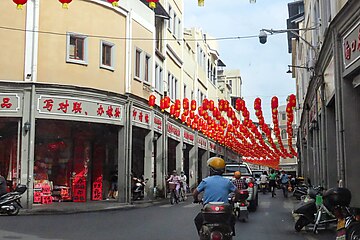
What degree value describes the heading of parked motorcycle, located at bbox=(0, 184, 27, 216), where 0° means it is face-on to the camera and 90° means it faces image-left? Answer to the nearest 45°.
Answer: approximately 90°

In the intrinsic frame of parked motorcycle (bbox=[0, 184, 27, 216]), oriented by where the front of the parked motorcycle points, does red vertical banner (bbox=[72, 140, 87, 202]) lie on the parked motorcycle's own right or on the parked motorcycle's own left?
on the parked motorcycle's own right

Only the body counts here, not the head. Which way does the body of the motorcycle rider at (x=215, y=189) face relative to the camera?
away from the camera

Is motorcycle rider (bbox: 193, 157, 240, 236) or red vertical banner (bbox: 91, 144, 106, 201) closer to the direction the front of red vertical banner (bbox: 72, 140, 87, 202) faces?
the motorcycle rider

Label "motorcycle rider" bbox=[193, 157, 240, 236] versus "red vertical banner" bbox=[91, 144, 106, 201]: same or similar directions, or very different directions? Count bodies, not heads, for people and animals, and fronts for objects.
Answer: very different directions

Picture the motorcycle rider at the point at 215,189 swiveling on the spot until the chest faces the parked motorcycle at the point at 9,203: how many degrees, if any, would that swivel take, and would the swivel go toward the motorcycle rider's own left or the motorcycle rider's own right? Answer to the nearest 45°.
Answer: approximately 45° to the motorcycle rider's own left

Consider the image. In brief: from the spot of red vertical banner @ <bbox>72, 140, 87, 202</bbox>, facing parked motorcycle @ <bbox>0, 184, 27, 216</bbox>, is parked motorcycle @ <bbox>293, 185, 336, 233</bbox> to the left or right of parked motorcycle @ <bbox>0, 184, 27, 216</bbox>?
left

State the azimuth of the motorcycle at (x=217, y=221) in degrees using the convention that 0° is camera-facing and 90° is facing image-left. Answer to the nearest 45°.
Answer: approximately 180°

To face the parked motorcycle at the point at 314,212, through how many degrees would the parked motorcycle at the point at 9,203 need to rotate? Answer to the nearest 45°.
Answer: approximately 135° to its left

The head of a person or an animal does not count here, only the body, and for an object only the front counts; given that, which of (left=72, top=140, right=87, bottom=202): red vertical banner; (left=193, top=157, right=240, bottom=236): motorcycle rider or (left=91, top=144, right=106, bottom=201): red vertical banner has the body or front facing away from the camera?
the motorcycle rider
